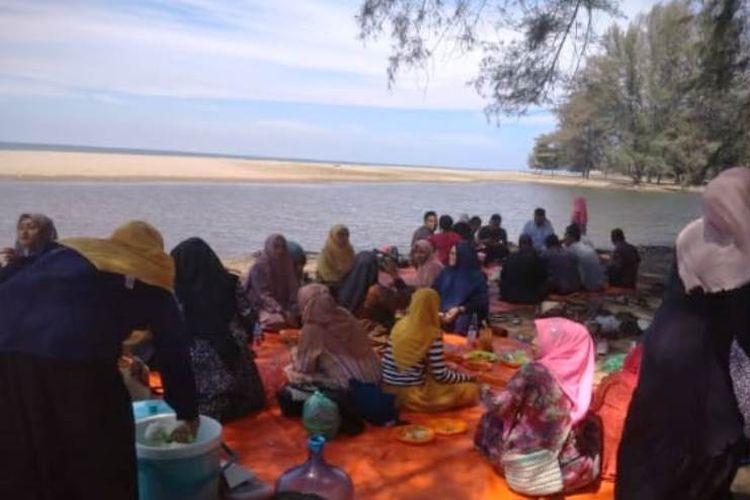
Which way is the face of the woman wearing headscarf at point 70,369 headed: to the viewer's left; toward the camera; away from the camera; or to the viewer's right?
away from the camera

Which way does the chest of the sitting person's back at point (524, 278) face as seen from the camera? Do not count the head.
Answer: away from the camera

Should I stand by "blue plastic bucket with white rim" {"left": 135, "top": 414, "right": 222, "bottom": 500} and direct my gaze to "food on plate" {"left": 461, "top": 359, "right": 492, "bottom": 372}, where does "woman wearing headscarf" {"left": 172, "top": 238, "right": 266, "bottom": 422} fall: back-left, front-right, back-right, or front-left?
front-left

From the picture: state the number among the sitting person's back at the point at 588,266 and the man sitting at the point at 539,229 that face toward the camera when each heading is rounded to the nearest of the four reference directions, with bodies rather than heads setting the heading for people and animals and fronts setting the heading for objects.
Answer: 1

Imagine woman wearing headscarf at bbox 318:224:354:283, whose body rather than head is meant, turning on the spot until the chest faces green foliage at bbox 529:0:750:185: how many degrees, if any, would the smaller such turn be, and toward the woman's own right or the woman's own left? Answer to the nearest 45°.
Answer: approximately 90° to the woman's own left

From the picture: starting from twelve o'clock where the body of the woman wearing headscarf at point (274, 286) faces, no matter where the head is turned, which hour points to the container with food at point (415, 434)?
The container with food is roughly at 1 o'clock from the woman wearing headscarf.

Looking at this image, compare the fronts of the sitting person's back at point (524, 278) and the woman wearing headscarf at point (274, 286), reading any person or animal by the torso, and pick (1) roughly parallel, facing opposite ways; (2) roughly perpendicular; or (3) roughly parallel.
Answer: roughly parallel, facing opposite ways

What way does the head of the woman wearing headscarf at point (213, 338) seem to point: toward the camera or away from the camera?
away from the camera

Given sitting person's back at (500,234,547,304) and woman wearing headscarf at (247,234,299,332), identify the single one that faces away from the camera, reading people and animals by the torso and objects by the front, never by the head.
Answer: the sitting person's back

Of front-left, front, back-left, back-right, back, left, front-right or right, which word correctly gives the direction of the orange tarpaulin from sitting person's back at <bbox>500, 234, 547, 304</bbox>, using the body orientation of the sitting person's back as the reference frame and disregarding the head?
back

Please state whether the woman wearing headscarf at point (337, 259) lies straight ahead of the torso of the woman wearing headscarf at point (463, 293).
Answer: no

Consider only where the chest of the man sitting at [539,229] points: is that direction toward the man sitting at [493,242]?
no

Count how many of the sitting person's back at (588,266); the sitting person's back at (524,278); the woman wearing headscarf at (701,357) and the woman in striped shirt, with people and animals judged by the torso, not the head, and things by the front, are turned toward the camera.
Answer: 0

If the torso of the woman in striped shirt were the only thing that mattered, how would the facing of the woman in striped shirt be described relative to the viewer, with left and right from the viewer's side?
facing away from the viewer and to the right of the viewer

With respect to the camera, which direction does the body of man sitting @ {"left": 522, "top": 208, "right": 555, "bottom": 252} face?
toward the camera

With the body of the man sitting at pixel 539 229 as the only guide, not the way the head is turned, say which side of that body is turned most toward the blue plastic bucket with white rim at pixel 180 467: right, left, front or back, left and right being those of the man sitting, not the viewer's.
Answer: front

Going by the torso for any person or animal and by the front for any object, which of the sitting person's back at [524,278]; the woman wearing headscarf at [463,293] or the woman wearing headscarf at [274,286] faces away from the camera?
the sitting person's back
